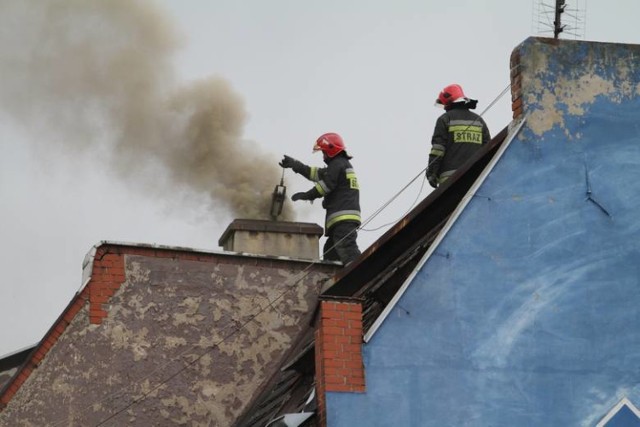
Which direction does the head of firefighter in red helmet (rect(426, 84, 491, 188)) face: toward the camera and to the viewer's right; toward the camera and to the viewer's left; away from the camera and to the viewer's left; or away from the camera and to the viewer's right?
away from the camera and to the viewer's left

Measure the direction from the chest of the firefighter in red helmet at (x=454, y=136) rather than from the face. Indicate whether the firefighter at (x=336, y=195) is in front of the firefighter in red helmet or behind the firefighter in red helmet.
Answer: in front

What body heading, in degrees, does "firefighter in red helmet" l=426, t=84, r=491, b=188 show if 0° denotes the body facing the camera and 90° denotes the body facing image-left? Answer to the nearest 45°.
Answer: approximately 135°

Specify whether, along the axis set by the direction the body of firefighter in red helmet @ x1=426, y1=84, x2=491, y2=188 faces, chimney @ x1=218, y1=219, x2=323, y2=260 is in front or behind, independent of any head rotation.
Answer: in front

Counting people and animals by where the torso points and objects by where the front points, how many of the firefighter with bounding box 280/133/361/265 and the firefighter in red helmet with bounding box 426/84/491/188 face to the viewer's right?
0

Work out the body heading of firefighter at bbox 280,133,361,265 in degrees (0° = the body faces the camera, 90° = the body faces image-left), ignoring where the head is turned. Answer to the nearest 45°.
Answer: approximately 90°
